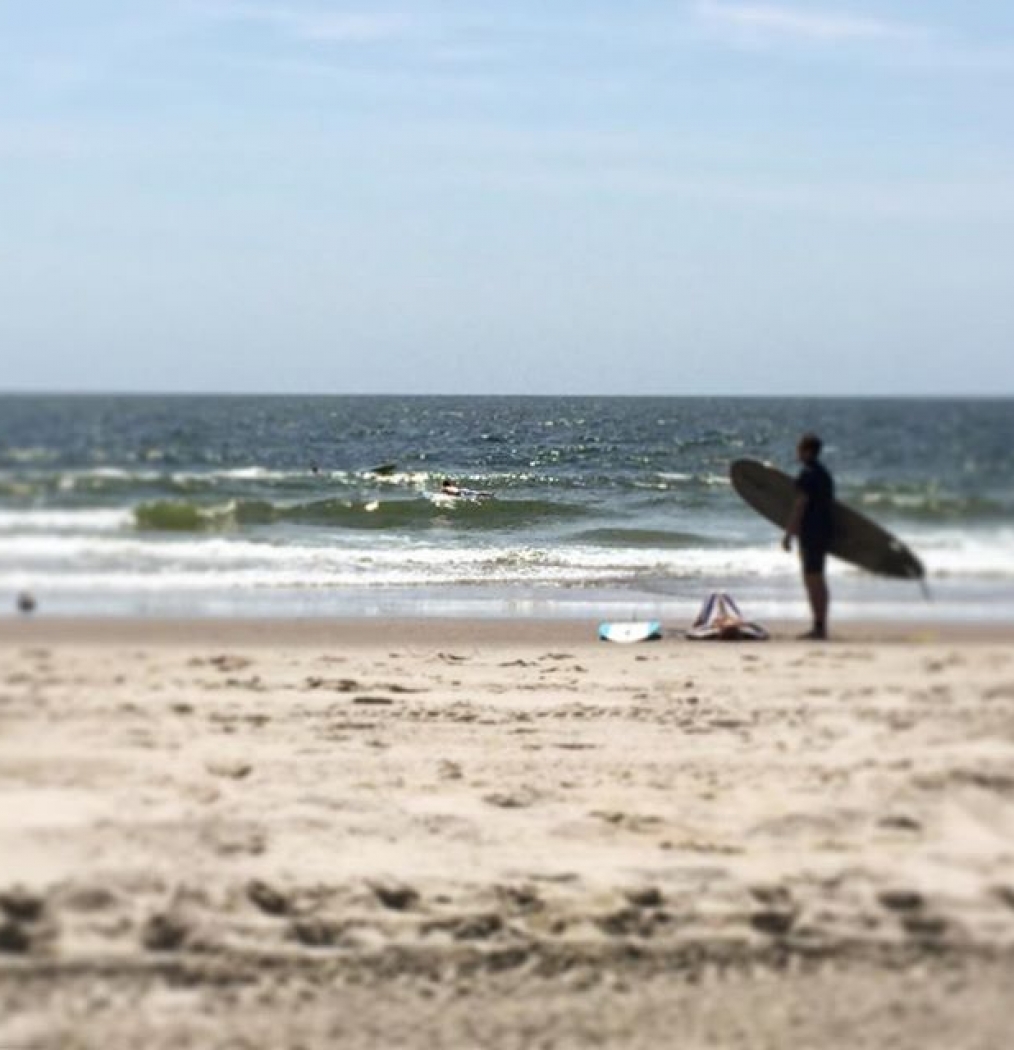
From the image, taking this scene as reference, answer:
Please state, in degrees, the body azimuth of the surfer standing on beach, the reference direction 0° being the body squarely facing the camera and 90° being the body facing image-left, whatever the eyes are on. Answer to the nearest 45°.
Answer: approximately 90°

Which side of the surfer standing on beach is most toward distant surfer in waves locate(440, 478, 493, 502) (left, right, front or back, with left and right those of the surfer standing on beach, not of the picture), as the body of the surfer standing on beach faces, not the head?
right
